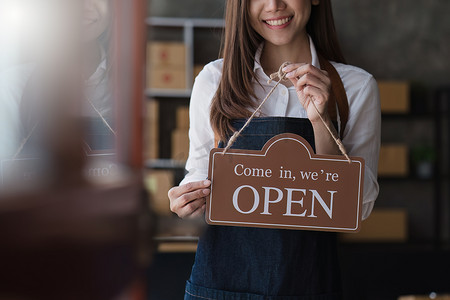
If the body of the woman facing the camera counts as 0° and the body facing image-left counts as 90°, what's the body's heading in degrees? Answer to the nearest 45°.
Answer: approximately 0°

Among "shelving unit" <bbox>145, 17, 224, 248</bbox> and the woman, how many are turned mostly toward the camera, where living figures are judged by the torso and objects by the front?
2

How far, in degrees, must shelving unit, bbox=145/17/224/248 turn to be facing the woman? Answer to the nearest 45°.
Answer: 0° — it already faces them

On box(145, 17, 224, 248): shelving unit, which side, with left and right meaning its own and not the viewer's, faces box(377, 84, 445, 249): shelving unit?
left

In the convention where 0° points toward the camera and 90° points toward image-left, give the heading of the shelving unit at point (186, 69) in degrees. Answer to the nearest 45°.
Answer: approximately 0°

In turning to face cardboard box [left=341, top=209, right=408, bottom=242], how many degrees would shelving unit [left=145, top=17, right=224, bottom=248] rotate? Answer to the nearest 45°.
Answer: approximately 90° to its left

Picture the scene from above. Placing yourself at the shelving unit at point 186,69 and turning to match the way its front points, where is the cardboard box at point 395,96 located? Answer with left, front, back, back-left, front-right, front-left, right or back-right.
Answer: left

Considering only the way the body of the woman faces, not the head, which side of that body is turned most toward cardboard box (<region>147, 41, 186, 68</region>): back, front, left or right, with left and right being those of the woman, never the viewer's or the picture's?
back

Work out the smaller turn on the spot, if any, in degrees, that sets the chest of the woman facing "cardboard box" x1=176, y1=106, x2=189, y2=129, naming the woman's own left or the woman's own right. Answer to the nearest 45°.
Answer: approximately 180°
